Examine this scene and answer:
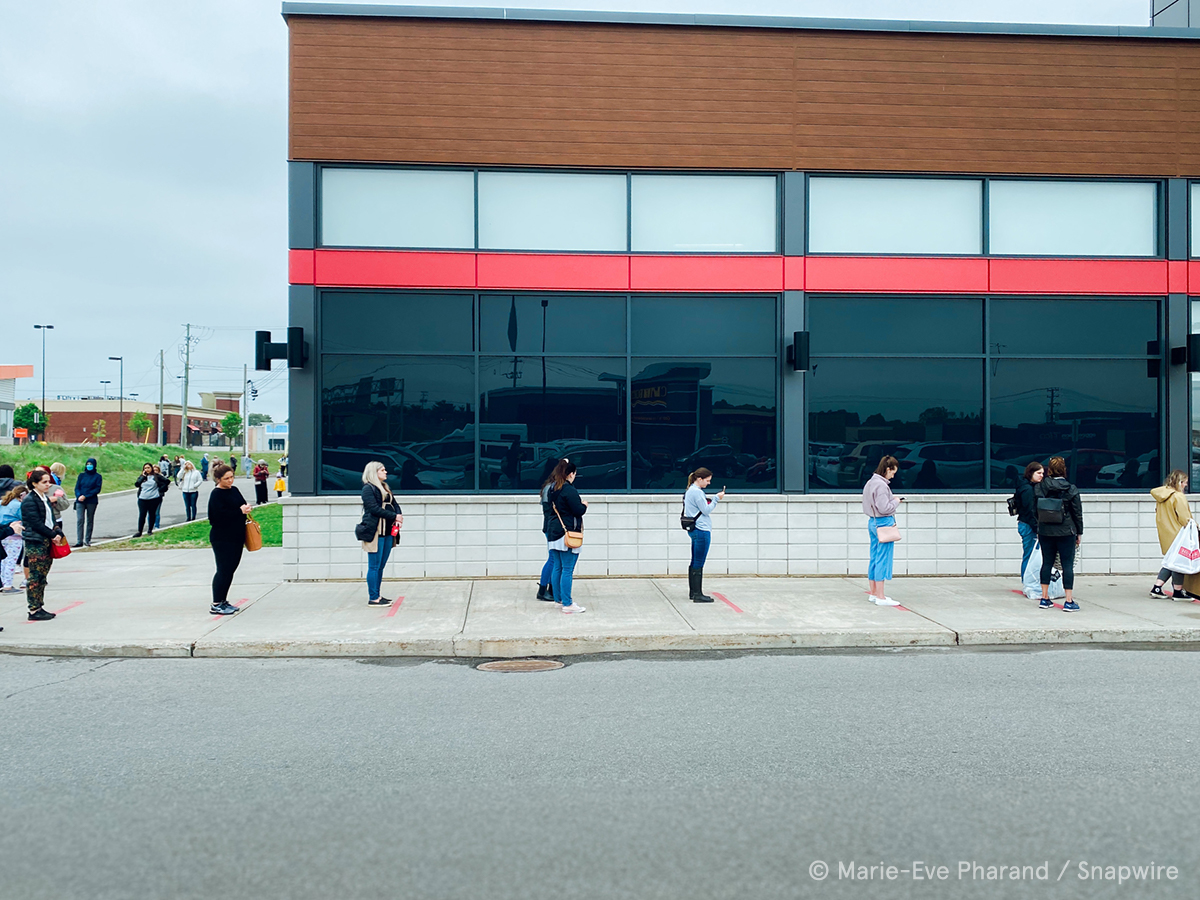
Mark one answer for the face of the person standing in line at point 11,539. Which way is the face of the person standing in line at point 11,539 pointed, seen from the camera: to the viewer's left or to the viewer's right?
to the viewer's right

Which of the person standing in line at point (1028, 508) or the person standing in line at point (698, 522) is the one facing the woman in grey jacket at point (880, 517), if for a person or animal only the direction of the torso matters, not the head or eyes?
the person standing in line at point (698, 522)

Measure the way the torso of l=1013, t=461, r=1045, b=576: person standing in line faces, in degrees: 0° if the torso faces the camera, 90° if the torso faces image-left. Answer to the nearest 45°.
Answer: approximately 270°

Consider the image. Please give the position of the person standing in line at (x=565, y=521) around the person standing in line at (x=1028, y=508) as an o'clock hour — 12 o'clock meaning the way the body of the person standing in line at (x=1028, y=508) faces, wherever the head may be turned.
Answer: the person standing in line at (x=565, y=521) is roughly at 5 o'clock from the person standing in line at (x=1028, y=508).

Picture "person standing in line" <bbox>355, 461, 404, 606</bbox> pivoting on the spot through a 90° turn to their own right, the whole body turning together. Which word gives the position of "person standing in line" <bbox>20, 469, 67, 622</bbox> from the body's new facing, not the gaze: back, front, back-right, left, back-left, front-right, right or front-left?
right

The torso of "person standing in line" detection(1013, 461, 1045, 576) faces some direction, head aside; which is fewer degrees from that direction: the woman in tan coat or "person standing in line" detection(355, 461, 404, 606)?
the woman in tan coat

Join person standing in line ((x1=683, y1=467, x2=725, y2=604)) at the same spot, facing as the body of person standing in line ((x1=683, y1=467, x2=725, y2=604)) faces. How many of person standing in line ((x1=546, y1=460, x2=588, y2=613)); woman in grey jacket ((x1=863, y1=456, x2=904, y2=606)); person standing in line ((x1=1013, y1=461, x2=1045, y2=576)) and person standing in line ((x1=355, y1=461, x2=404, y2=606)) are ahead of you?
2

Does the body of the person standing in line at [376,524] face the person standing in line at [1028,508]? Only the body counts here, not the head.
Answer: yes

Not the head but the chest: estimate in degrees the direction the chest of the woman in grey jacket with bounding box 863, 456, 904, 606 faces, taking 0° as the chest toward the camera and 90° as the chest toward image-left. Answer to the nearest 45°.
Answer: approximately 270°

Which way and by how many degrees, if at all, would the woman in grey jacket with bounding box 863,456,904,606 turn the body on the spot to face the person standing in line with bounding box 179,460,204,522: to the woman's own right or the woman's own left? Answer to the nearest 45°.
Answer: approximately 135° to the woman's own left
